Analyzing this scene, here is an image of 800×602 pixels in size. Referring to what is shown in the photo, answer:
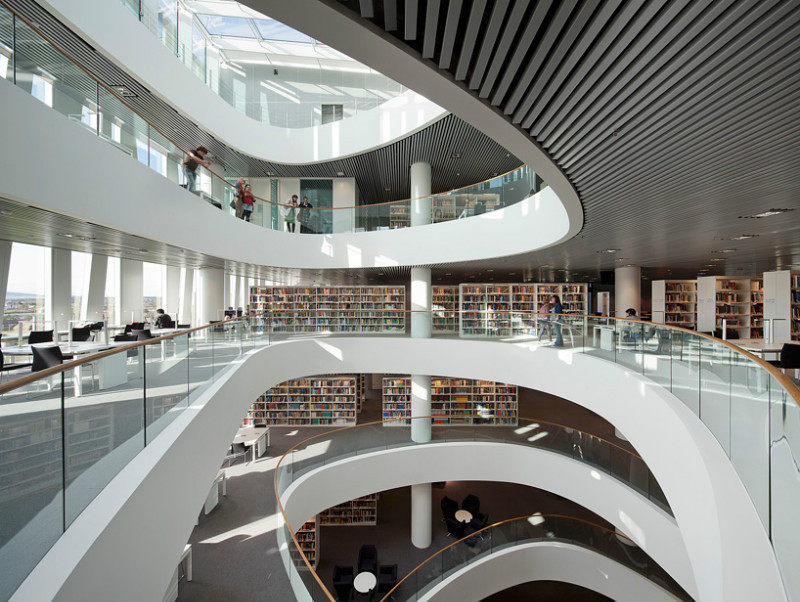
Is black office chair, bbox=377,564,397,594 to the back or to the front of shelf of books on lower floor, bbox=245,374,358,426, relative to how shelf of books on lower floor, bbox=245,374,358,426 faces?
to the front

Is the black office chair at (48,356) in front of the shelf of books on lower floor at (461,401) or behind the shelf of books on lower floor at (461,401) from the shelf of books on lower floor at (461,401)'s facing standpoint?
in front

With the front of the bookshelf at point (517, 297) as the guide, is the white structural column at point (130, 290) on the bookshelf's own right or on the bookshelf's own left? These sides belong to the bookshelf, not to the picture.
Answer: on the bookshelf's own right

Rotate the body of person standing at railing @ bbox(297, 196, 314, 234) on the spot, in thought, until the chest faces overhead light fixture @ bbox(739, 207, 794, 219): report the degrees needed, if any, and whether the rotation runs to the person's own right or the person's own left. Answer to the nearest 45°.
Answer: approximately 45° to the person's own left

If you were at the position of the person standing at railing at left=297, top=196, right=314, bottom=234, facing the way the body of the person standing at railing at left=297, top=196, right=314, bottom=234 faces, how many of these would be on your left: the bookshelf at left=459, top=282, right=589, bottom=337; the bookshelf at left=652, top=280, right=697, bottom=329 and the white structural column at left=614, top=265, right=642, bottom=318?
3

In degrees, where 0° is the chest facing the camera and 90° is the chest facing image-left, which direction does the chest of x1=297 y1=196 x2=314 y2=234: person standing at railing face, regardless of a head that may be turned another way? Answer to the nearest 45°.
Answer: approximately 0°

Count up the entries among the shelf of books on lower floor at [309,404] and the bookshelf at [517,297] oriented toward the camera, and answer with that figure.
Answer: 2
